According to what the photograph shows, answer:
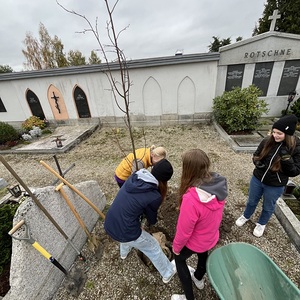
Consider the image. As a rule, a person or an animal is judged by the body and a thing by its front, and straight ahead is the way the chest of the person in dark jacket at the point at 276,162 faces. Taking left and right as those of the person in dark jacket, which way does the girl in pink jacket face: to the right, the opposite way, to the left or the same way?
to the right

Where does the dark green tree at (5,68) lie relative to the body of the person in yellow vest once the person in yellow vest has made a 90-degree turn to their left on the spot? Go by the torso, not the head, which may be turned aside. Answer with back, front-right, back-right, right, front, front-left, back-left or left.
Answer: front-left

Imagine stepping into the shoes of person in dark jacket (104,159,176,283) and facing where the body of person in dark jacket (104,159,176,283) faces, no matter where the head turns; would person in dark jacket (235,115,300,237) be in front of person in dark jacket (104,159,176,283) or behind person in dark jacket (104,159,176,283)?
in front

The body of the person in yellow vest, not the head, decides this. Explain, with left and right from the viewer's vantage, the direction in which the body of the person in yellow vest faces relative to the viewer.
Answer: facing to the right of the viewer

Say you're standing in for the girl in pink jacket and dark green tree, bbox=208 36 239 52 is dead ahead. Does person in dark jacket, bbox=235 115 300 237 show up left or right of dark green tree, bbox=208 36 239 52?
right

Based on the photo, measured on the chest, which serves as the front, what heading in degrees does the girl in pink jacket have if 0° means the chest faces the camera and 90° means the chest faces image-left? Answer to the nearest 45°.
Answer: approximately 135°

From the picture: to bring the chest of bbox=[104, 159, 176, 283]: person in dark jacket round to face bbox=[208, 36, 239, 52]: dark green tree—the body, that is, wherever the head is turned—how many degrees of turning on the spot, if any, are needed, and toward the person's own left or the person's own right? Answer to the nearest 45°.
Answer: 0° — they already face it

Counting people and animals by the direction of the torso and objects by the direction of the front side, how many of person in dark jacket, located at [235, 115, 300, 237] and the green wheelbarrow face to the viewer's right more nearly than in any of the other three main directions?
0

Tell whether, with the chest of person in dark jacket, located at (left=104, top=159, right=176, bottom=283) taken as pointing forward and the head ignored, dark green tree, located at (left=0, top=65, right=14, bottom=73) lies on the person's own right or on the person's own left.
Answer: on the person's own left

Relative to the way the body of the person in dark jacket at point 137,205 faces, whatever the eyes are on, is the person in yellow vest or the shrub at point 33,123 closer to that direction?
the person in yellow vest

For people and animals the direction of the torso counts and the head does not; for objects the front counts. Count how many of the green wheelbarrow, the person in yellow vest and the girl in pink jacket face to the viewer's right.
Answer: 1
